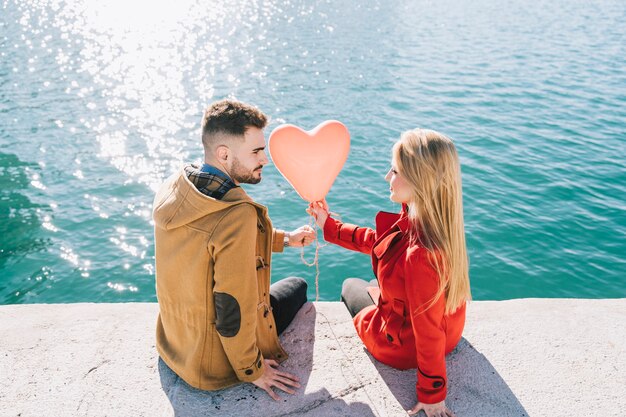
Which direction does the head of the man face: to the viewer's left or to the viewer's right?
to the viewer's right

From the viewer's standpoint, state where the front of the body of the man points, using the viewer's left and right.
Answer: facing away from the viewer and to the right of the viewer

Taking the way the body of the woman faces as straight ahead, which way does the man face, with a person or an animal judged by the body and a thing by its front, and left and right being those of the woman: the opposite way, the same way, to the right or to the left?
to the right

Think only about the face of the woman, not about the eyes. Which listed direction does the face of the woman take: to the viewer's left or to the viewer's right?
to the viewer's left

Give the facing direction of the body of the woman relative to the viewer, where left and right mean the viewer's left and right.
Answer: facing to the left of the viewer

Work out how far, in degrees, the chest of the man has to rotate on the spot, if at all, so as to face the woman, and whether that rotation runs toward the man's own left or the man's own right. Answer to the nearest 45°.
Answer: approximately 45° to the man's own right

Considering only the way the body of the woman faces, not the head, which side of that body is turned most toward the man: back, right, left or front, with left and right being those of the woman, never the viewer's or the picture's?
front
